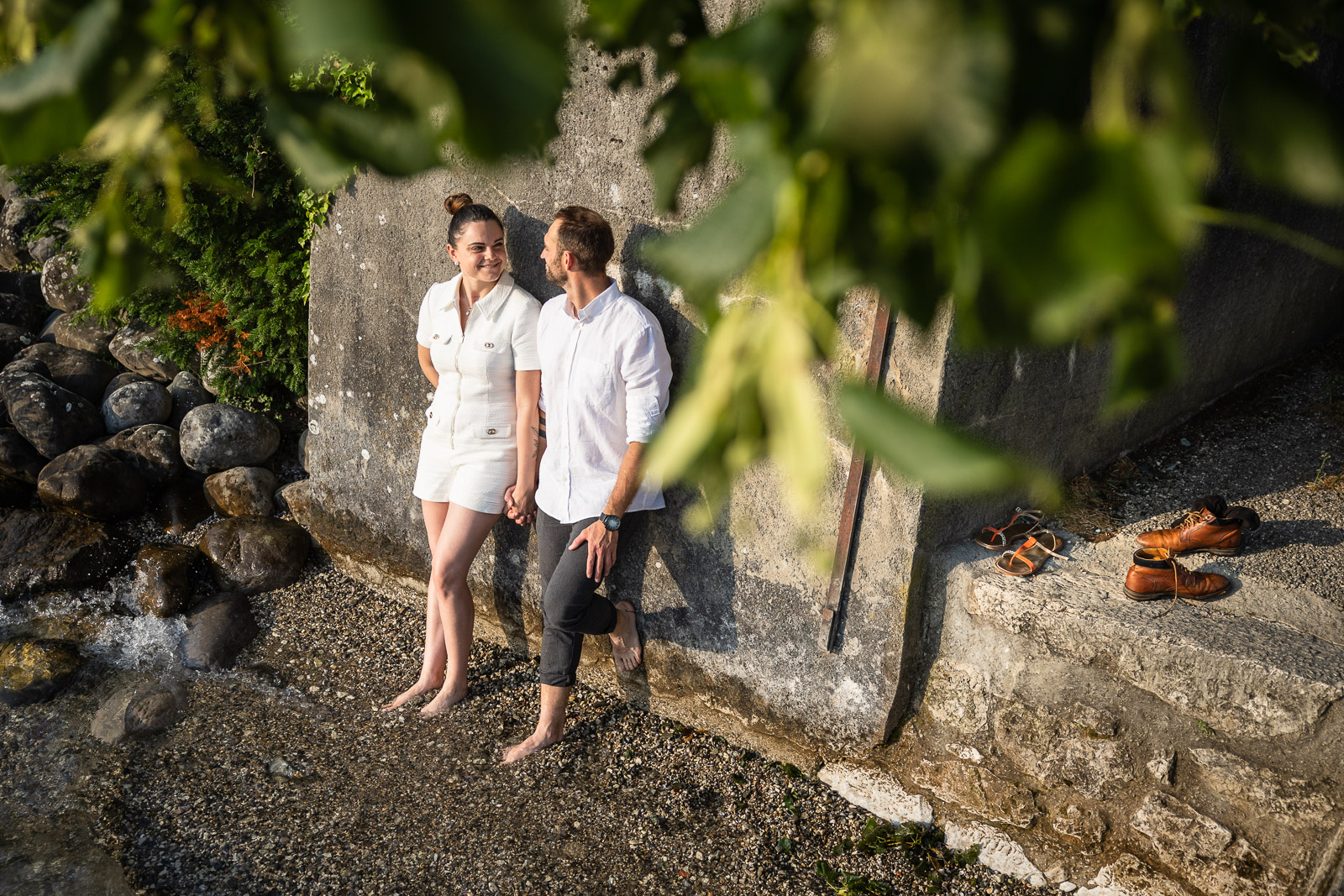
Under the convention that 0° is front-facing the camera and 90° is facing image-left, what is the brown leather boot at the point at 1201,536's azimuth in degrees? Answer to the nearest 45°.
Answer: approximately 90°

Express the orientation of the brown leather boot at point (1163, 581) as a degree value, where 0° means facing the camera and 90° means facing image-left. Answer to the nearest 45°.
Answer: approximately 270°

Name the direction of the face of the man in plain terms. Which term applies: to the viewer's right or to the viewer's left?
to the viewer's left

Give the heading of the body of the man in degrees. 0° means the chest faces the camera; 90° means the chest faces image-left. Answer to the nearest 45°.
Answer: approximately 45°

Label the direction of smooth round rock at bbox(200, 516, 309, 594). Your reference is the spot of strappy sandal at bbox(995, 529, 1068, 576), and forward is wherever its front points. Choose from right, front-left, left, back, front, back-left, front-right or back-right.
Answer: front-right

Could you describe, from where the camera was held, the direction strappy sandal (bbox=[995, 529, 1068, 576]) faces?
facing the viewer and to the left of the viewer

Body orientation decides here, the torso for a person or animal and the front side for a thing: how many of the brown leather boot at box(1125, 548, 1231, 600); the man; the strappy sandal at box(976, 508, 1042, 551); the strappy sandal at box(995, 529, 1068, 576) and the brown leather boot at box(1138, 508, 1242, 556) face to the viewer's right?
1

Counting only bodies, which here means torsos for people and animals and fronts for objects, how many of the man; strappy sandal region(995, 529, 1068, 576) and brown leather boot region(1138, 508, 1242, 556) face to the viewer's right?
0

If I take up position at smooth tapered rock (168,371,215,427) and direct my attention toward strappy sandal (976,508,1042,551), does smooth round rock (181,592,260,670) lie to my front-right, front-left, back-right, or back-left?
front-right

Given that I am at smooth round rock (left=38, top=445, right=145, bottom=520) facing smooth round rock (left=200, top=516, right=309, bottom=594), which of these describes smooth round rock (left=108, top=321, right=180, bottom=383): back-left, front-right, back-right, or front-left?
back-left

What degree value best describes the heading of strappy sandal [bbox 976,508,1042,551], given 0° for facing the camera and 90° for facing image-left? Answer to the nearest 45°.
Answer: approximately 45°

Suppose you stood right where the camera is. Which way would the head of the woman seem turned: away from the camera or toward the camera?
toward the camera
